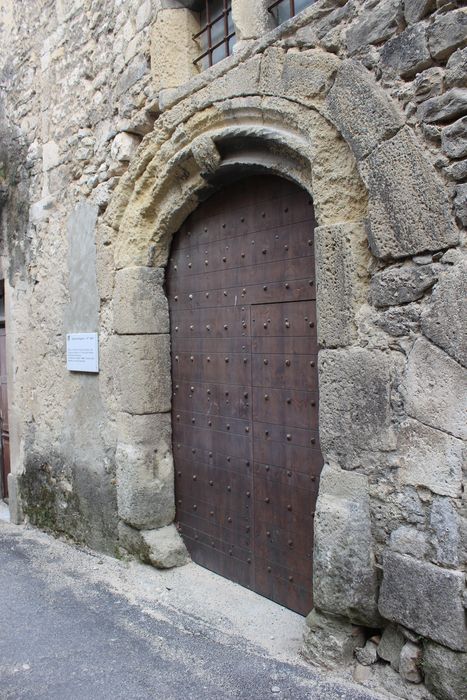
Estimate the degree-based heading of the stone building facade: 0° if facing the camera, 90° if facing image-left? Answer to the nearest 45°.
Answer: approximately 45°

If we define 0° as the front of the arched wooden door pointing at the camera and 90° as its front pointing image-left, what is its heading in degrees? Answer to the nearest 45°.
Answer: approximately 45°

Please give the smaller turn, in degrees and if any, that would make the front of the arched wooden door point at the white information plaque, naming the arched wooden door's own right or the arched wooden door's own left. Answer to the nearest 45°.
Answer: approximately 90° to the arched wooden door's own right
